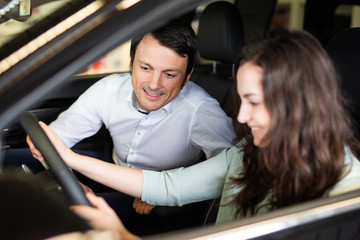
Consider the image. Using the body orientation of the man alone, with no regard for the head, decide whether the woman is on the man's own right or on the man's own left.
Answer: on the man's own left

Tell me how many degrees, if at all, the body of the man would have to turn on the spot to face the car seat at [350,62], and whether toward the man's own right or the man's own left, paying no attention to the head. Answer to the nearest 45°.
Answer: approximately 135° to the man's own left

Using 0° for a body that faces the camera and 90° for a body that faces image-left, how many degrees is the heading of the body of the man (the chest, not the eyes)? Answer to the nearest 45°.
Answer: approximately 45°
